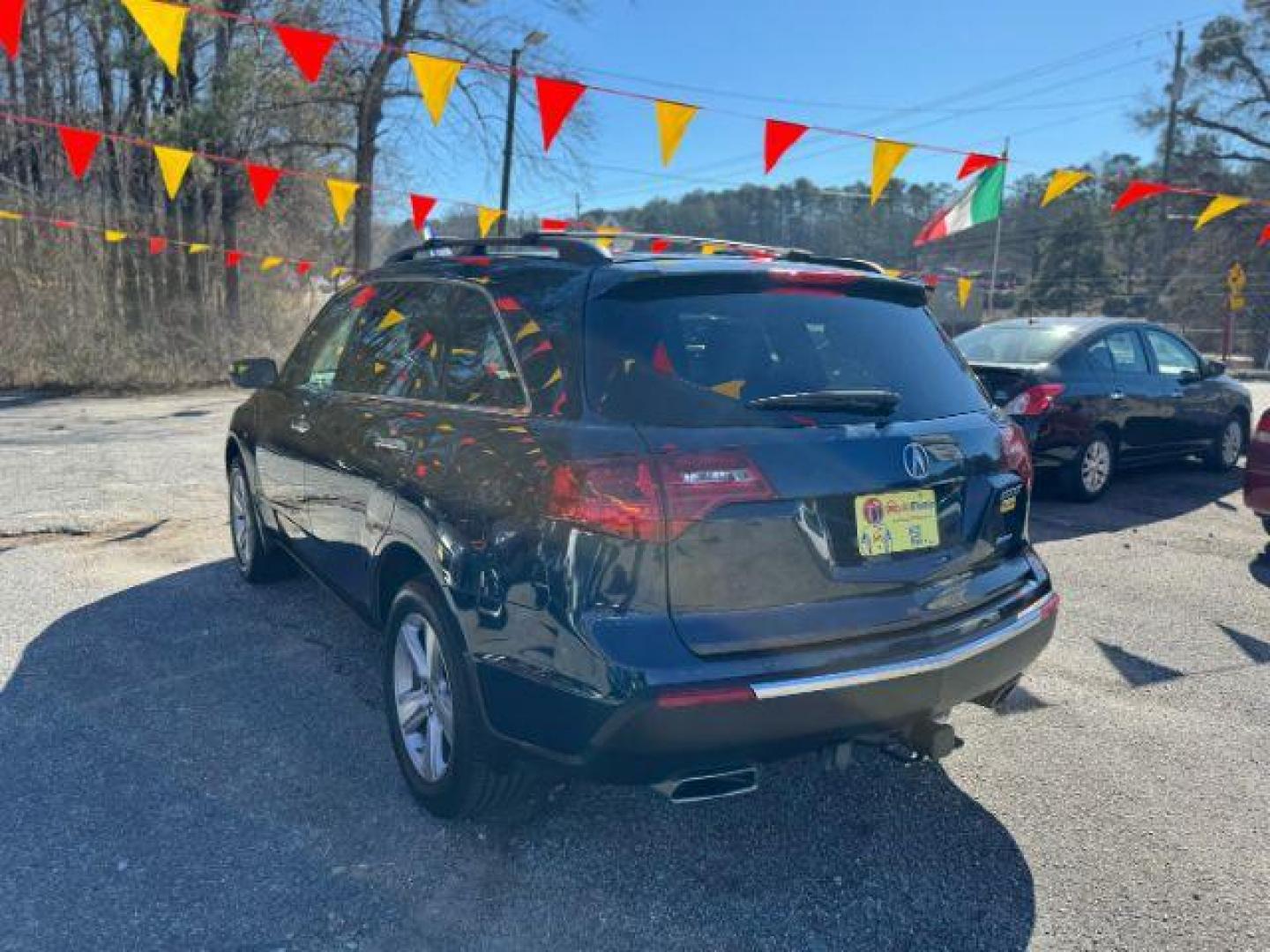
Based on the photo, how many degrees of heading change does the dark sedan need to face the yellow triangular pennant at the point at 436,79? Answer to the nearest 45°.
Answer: approximately 135° to its left

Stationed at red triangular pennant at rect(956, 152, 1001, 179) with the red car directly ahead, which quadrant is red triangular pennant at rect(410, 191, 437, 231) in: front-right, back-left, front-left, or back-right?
back-right

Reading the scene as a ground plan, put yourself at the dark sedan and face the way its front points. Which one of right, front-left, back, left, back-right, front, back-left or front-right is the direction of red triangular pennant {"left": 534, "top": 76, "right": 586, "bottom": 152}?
back-left

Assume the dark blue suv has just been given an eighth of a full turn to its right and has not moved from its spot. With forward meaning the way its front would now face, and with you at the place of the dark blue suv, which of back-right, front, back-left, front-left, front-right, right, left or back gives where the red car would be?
front-right

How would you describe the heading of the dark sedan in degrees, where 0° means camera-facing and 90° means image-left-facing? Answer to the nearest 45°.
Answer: approximately 225°

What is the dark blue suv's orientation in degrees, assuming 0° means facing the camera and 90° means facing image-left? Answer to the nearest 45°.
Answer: approximately 135°

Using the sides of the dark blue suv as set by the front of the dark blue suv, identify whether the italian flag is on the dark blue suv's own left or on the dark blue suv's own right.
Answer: on the dark blue suv's own right

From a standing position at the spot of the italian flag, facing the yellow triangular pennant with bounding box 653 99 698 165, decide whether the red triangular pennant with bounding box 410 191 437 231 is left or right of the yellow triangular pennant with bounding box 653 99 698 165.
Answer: right

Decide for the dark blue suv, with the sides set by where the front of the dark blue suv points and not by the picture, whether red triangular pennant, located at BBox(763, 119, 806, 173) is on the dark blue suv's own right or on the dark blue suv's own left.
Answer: on the dark blue suv's own right

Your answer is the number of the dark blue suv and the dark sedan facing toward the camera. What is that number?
0

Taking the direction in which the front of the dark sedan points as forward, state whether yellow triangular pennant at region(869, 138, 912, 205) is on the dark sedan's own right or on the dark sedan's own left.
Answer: on the dark sedan's own left

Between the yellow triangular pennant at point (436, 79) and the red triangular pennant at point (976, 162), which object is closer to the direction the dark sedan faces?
the red triangular pennant

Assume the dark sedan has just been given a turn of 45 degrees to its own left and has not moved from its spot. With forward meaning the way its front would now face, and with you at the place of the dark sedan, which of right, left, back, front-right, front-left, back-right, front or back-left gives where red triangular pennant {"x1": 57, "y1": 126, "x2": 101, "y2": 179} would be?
left

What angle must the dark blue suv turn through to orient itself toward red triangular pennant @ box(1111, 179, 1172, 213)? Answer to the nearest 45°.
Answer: approximately 90° to its right
